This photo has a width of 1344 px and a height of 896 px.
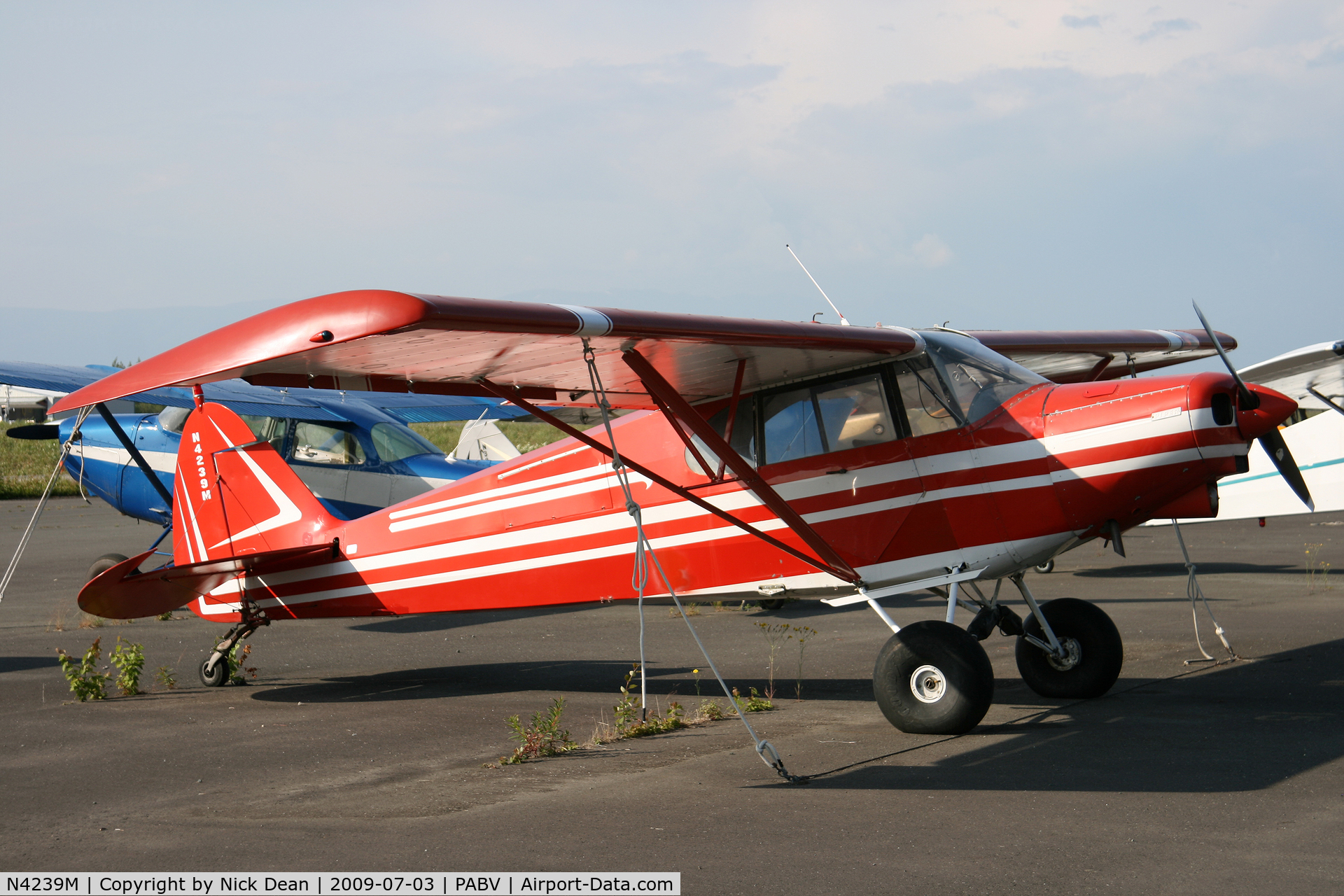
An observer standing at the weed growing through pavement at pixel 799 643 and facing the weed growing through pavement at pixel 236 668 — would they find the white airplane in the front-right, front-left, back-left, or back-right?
back-right

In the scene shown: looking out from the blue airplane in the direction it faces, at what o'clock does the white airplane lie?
The white airplane is roughly at 5 o'clock from the blue airplane.

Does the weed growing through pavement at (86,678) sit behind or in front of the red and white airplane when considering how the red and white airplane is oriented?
behind

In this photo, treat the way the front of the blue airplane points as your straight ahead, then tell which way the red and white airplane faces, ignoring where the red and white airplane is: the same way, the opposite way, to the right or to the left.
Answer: the opposite way

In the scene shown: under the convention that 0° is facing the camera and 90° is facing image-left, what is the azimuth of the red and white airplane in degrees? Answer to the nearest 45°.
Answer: approximately 315°

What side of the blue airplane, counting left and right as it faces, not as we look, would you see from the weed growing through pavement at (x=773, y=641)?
back

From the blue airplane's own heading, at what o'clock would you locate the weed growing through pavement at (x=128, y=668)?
The weed growing through pavement is roughly at 8 o'clock from the blue airplane.

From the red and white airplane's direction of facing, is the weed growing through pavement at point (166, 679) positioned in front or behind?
behind

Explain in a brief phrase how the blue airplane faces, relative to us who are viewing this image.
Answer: facing away from the viewer and to the left of the viewer
